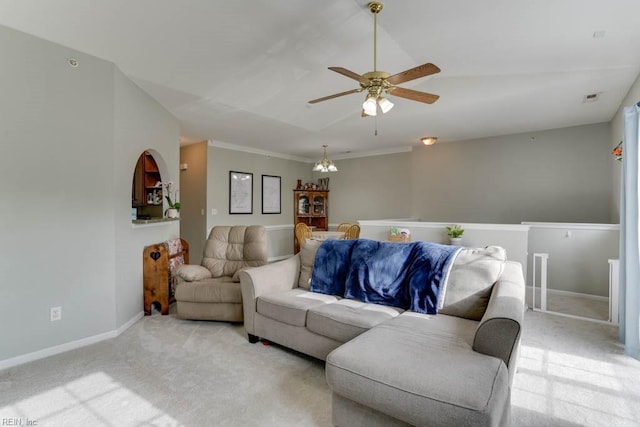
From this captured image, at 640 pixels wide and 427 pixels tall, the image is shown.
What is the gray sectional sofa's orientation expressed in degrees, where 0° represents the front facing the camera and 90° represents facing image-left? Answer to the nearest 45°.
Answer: approximately 45°

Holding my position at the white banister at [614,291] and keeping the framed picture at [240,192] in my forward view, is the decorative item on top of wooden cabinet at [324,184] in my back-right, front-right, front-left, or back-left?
front-right

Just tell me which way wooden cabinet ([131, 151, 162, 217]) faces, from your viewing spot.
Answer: facing the viewer and to the right of the viewer

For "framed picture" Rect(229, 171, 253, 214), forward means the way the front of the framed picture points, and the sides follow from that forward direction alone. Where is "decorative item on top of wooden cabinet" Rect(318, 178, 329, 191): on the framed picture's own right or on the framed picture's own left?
on the framed picture's own left

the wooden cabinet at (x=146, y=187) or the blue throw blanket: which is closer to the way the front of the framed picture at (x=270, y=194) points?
the blue throw blanket

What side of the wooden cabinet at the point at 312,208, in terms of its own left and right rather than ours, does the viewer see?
front

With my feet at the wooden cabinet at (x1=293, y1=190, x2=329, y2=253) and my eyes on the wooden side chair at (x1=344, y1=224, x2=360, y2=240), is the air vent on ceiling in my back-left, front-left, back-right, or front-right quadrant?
front-left

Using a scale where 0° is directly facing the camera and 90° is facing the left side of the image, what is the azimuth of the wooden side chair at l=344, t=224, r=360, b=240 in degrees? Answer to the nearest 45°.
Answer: approximately 135°

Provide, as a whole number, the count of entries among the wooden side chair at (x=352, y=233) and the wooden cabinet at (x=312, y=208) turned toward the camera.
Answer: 1

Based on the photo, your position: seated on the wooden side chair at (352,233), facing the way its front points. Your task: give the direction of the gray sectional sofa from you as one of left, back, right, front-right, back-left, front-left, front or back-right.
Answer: back-left

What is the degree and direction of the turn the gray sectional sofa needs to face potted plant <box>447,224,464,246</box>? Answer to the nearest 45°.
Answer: approximately 135° to its right

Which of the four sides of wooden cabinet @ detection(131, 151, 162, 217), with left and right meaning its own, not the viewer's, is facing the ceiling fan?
front

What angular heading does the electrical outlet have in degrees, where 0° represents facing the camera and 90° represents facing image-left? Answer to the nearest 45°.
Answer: approximately 315°

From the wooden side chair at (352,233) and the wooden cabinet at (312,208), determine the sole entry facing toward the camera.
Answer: the wooden cabinet

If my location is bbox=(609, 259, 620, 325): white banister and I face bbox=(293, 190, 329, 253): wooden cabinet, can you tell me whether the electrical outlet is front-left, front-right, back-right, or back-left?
front-left
